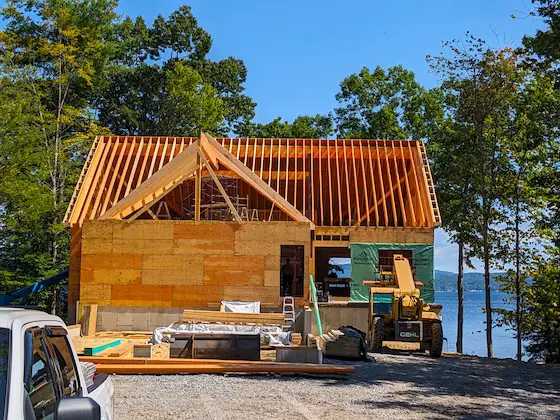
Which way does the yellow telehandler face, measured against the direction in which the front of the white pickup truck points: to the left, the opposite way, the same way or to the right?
the opposite way

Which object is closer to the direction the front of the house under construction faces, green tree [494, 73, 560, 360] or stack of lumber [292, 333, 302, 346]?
the stack of lumber

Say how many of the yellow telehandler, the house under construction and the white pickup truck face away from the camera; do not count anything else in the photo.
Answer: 1

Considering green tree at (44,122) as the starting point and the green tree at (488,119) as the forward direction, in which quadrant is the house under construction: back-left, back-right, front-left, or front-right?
front-right

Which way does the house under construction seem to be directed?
toward the camera
